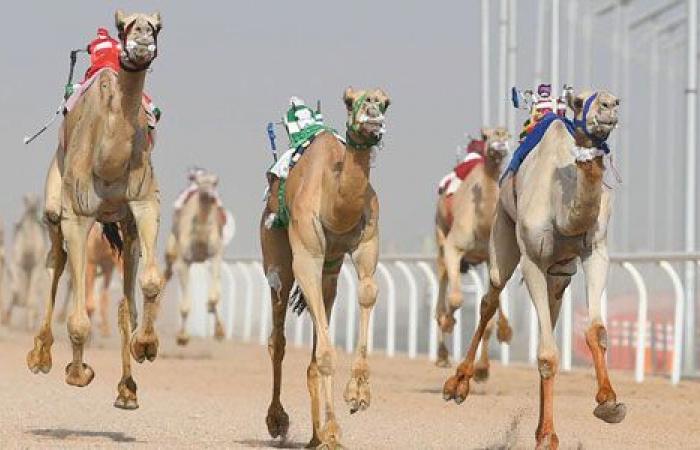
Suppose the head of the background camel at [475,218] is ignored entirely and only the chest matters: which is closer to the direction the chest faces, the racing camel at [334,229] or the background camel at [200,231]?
the racing camel

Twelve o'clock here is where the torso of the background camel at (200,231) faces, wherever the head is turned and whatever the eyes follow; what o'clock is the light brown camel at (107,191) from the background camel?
The light brown camel is roughly at 12 o'clock from the background camel.

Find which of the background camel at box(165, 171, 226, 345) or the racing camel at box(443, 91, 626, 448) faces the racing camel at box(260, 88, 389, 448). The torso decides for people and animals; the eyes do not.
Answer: the background camel

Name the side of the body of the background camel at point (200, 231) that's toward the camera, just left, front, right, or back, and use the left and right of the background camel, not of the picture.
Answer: front

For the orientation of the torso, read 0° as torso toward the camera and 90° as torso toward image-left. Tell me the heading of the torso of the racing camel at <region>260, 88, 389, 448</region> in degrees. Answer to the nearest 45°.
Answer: approximately 315°

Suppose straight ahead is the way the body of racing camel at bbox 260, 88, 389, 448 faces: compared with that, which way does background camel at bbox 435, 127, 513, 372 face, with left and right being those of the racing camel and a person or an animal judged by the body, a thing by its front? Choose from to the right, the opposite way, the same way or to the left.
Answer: the same way

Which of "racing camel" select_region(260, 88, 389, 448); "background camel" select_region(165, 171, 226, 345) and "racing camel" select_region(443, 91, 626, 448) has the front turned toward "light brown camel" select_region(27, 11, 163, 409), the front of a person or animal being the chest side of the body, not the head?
the background camel

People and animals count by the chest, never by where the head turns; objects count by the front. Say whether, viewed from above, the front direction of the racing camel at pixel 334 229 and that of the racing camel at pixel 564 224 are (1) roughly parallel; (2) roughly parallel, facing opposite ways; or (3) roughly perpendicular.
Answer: roughly parallel

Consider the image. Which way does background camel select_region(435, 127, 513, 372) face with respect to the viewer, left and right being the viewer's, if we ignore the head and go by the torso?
facing the viewer and to the right of the viewer

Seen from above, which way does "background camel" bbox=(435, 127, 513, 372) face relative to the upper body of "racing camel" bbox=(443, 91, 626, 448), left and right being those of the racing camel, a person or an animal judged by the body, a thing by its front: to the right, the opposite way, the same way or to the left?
the same way

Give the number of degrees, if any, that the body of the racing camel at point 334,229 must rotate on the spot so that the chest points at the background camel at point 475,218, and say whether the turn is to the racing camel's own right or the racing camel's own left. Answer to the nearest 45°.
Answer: approximately 135° to the racing camel's own left
